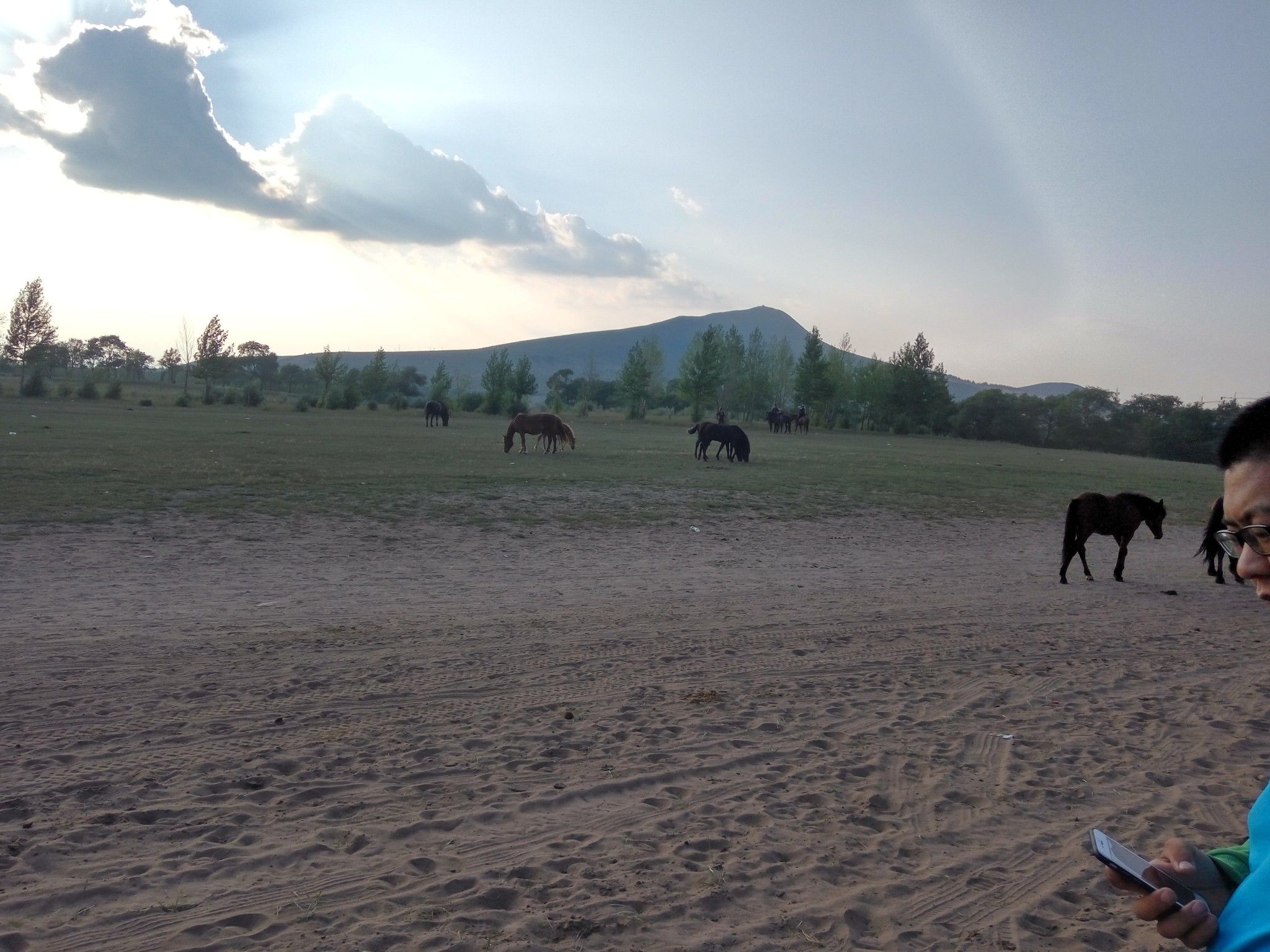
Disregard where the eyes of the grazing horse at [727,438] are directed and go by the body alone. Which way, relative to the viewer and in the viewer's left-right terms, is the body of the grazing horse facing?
facing to the right of the viewer

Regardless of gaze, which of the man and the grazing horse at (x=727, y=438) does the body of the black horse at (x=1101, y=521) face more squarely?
the man

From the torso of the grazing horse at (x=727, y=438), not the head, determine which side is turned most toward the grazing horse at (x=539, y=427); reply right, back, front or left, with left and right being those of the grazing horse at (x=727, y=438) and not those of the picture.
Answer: back

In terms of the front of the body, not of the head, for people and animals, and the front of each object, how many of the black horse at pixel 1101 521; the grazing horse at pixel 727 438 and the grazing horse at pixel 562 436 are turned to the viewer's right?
3

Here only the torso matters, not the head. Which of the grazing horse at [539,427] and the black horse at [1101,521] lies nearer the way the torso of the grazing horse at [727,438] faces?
the black horse

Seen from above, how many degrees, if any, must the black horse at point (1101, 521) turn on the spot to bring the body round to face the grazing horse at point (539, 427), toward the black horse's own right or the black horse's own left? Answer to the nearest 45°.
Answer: approximately 135° to the black horse's own left

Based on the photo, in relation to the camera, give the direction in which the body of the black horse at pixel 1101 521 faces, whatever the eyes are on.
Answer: to the viewer's right

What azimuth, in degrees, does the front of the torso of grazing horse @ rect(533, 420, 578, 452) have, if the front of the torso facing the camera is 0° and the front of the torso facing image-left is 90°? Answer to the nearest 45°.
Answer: approximately 270°

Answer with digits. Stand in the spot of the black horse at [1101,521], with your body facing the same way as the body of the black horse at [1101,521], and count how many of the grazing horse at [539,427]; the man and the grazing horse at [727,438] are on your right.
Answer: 1

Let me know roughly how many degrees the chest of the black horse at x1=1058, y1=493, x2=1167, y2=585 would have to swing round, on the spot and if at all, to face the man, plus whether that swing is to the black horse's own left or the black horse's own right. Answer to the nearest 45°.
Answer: approximately 90° to the black horse's own right
